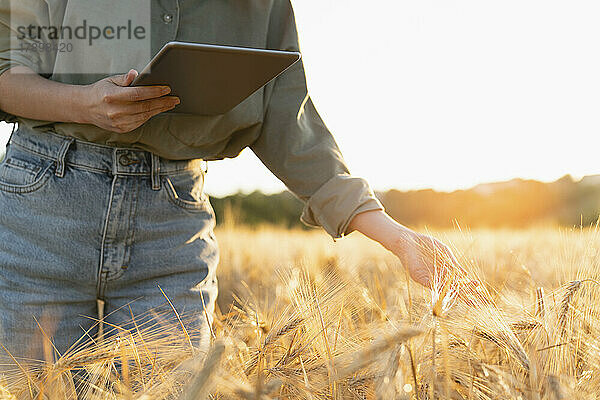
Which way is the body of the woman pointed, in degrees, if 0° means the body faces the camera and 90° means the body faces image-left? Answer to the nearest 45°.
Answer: approximately 0°
